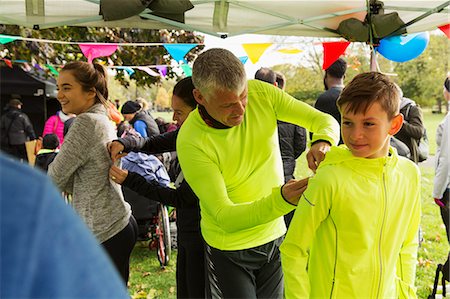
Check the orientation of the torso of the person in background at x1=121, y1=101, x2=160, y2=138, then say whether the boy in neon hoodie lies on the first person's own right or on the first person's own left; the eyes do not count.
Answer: on the first person's own left

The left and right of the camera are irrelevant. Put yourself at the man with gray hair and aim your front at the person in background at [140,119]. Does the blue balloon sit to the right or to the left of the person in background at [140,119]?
right

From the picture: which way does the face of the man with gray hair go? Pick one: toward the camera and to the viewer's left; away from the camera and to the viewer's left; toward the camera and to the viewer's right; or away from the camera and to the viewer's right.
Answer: toward the camera and to the viewer's right

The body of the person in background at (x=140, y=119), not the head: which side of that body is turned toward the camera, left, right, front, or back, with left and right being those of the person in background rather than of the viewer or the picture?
left

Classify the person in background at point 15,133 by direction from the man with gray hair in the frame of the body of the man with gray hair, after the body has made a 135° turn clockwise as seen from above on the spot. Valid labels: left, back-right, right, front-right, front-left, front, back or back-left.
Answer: front-right

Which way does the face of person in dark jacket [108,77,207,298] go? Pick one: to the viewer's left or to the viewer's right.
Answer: to the viewer's left

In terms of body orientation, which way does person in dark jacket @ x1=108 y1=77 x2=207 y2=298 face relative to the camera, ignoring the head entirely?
to the viewer's left
